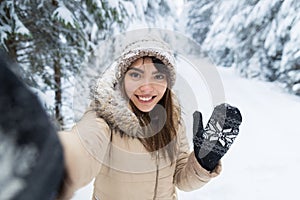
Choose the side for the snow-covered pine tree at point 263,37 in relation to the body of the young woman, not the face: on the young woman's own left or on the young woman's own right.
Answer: on the young woman's own left

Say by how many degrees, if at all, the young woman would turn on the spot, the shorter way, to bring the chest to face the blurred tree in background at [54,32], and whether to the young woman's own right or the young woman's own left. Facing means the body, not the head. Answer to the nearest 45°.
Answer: approximately 180°

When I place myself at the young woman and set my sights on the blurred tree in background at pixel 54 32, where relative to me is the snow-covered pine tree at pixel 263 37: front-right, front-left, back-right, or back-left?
front-right

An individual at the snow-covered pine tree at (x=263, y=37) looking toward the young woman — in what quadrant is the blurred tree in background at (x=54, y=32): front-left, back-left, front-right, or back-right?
front-right

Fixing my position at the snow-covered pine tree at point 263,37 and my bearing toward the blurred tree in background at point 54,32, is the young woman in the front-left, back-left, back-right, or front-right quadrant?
front-left

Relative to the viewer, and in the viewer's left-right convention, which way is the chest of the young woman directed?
facing the viewer and to the right of the viewer
